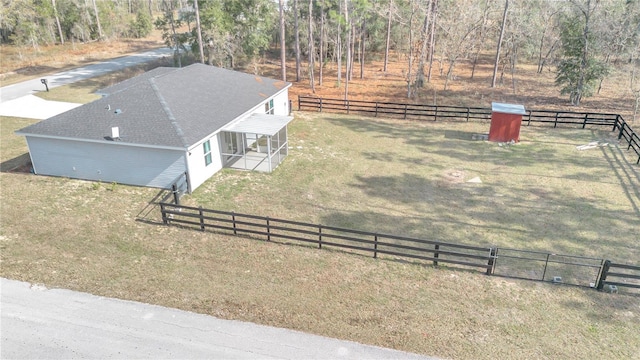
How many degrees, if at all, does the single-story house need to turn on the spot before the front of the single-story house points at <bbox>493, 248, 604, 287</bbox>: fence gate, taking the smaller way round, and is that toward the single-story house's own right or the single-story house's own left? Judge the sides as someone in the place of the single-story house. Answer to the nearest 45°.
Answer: approximately 180°

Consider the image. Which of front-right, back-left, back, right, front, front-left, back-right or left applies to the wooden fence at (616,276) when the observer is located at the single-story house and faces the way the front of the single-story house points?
back

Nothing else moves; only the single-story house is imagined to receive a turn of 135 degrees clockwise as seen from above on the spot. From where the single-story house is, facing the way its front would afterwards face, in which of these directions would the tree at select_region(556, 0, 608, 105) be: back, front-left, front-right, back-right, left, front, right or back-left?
front

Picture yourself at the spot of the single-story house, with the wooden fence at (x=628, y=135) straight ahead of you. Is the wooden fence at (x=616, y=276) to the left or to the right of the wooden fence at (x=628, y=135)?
right

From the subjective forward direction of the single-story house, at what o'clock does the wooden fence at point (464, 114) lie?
The wooden fence is roughly at 4 o'clock from the single-story house.

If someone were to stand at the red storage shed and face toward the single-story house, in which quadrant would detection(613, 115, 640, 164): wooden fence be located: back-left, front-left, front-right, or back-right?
back-left

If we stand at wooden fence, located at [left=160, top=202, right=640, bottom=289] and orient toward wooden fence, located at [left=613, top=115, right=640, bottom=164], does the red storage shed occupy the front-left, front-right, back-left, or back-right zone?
front-left

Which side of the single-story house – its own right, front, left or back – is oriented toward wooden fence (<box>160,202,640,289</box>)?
back

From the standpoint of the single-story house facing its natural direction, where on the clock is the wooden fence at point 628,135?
The wooden fence is roughly at 5 o'clock from the single-story house.

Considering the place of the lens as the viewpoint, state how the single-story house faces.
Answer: facing away from the viewer and to the left of the viewer

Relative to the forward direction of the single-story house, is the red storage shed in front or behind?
behind
